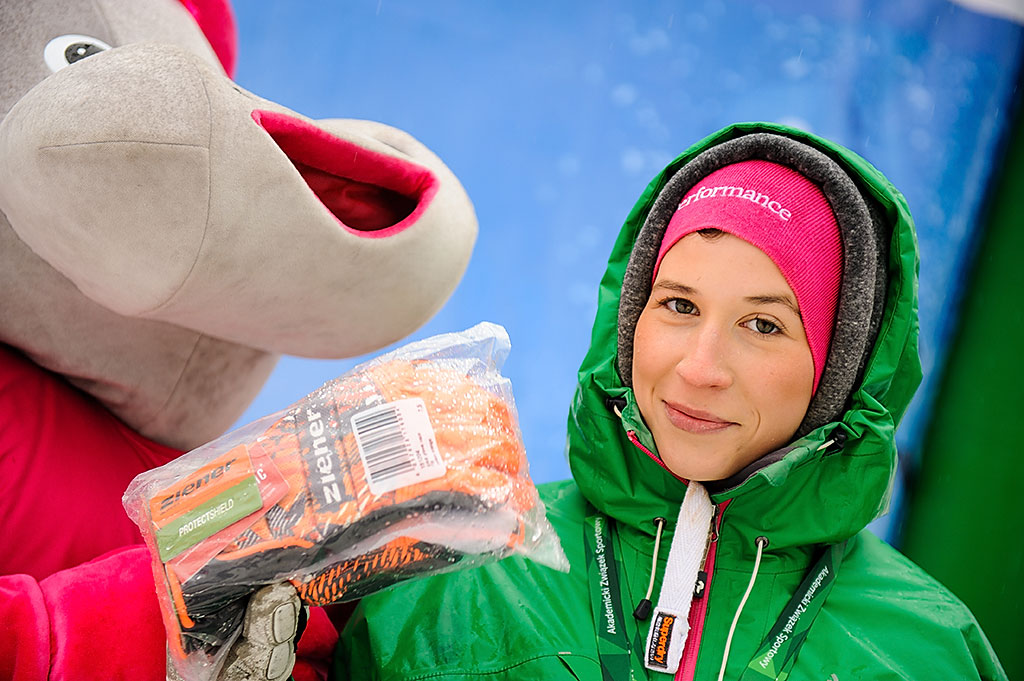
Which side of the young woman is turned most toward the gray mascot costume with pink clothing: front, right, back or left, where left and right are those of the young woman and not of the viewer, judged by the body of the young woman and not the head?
right

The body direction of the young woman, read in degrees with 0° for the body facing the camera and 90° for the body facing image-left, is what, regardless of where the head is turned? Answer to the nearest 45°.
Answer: approximately 0°
